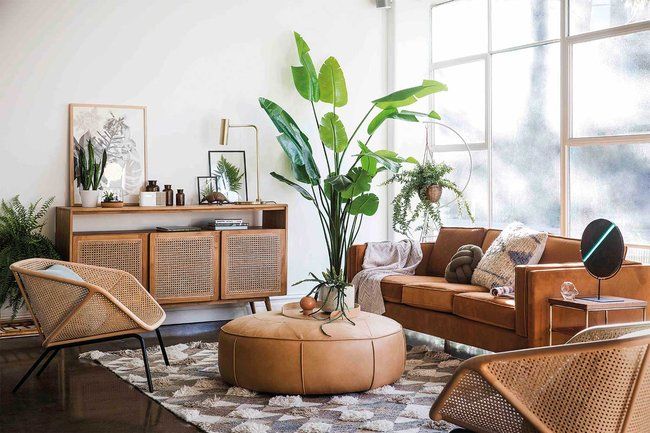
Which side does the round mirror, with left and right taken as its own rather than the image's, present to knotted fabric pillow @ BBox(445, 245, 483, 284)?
right

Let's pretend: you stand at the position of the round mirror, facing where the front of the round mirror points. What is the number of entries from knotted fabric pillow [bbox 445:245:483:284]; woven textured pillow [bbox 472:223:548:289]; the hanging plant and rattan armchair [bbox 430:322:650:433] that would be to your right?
3

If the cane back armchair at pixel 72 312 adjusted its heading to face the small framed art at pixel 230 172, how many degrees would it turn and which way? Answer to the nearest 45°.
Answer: approximately 45° to its left

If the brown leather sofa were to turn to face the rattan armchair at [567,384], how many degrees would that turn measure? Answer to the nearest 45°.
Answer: approximately 45° to its left

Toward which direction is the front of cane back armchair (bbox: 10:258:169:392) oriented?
to the viewer's right

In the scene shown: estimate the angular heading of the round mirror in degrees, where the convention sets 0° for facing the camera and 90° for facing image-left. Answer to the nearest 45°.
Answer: approximately 45°

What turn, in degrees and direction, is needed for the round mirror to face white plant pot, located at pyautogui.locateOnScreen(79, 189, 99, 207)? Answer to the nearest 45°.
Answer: approximately 45° to its right

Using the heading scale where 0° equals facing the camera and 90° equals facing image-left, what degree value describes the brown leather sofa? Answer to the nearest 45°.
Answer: approximately 45°

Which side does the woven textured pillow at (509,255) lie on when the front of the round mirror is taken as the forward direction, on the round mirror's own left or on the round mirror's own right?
on the round mirror's own right
